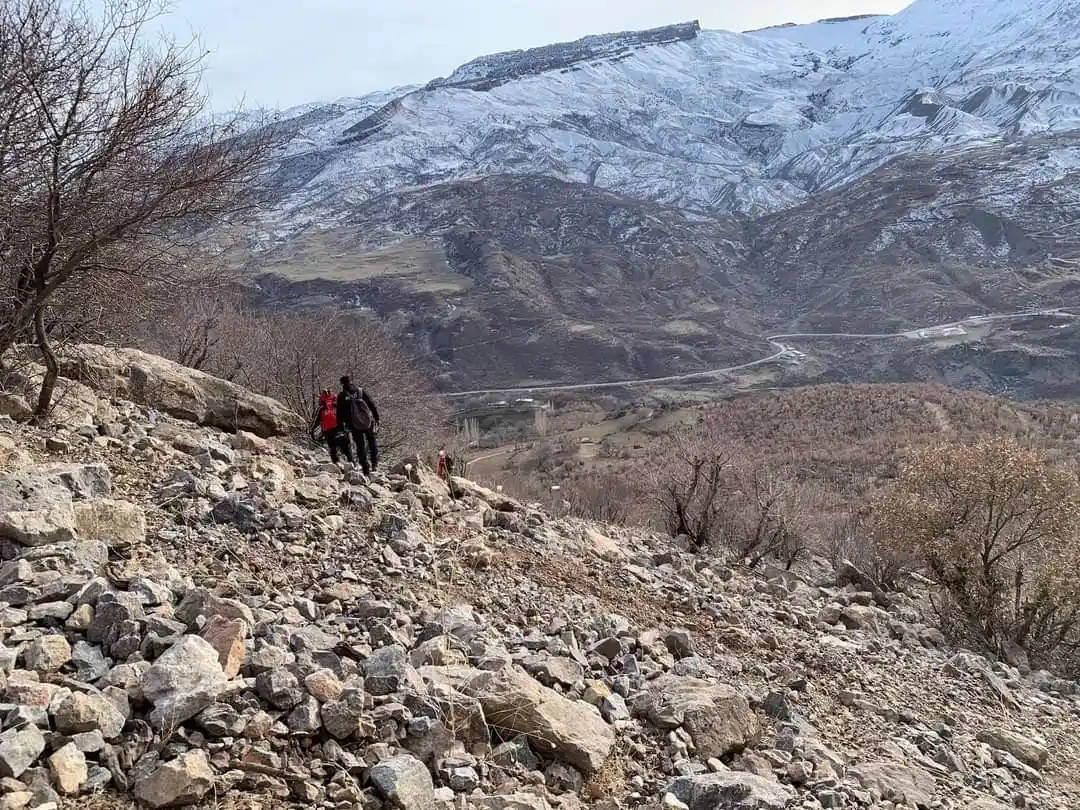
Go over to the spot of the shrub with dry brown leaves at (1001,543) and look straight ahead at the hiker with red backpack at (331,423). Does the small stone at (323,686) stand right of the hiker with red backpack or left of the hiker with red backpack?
left

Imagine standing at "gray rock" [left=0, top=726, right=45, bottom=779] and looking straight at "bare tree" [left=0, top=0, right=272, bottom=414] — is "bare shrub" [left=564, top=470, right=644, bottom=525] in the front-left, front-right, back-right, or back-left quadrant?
front-right

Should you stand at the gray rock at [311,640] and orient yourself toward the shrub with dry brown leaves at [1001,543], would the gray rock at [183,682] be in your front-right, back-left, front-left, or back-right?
back-right

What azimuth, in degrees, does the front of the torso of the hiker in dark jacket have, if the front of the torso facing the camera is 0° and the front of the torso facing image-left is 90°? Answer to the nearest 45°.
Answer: approximately 180°

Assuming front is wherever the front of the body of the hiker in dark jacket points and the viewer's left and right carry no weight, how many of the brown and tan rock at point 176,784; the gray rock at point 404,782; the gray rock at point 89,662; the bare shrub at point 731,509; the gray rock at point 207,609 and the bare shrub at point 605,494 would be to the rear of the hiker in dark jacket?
4

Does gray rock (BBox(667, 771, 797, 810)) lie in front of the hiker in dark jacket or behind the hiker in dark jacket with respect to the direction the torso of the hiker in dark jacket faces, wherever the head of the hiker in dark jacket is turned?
behind

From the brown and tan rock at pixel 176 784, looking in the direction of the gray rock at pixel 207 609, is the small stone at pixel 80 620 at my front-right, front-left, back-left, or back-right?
front-left

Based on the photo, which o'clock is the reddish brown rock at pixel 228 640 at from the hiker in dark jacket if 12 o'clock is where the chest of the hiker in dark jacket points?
The reddish brown rock is roughly at 6 o'clock from the hiker in dark jacket.

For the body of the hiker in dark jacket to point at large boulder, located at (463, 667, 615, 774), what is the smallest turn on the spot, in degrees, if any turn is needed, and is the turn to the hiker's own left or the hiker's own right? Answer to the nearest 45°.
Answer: approximately 180°

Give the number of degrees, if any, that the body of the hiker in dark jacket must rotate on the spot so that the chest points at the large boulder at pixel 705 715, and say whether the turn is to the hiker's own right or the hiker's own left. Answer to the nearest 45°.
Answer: approximately 180°

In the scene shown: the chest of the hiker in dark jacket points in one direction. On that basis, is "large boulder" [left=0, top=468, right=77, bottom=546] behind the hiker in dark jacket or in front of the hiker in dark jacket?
behind

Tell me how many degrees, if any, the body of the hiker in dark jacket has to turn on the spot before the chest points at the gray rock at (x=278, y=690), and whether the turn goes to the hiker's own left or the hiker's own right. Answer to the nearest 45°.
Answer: approximately 180°

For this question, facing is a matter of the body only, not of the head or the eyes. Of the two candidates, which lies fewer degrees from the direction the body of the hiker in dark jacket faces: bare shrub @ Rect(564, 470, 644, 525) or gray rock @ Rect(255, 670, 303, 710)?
the bare shrub
